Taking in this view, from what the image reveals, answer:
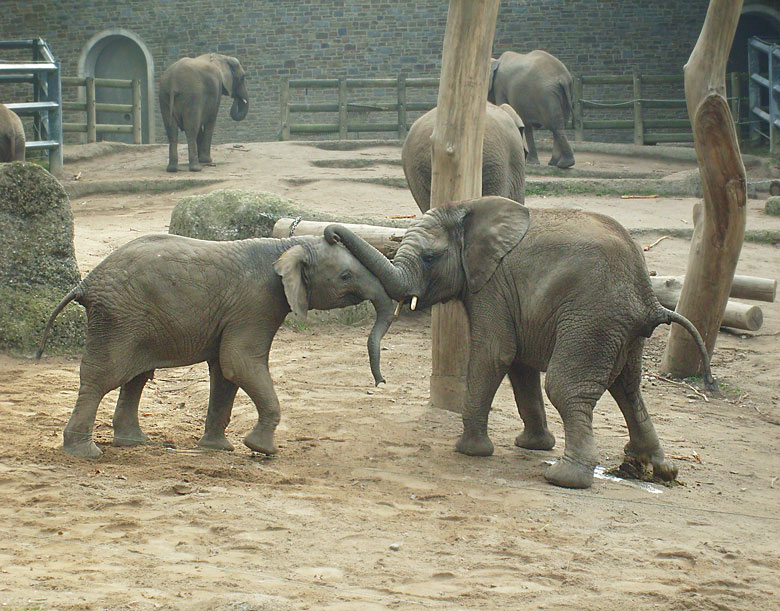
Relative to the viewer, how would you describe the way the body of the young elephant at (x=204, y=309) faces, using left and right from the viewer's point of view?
facing to the right of the viewer

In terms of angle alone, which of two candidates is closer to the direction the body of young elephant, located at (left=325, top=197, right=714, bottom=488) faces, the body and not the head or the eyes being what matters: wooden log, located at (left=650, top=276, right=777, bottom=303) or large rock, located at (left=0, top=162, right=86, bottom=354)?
the large rock

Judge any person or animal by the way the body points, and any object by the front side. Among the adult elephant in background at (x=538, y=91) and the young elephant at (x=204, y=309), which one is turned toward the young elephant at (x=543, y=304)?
the young elephant at (x=204, y=309)

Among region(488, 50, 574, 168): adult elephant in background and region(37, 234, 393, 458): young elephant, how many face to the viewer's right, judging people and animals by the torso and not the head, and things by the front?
1

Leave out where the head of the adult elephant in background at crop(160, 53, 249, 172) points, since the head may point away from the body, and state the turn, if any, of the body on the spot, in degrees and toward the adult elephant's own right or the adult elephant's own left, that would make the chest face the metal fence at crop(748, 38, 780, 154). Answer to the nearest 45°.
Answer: approximately 45° to the adult elephant's own right

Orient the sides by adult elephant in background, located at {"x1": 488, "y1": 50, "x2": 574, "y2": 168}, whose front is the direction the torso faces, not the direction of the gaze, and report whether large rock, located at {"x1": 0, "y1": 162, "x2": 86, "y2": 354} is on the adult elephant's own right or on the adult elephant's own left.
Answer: on the adult elephant's own left

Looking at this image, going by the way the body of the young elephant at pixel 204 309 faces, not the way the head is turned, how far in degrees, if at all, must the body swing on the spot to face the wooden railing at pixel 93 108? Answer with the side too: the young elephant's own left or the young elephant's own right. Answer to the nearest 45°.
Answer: approximately 90° to the young elephant's own left

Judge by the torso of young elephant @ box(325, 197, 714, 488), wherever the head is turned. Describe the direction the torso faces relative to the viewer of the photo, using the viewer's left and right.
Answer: facing away from the viewer and to the left of the viewer

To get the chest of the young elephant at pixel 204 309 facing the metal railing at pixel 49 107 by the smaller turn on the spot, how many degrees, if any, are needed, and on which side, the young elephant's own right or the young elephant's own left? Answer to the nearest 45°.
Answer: approximately 90° to the young elephant's own left

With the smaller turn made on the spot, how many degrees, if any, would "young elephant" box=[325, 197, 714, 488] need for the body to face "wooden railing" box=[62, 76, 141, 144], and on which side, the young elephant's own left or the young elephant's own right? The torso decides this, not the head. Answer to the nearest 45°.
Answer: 0° — it already faces it

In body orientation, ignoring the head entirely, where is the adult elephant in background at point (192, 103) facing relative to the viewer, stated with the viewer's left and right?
facing away from the viewer and to the right of the viewer
